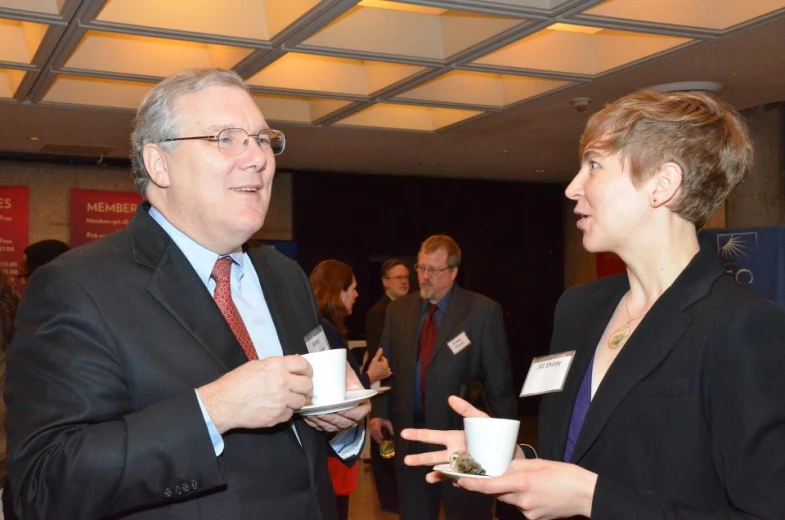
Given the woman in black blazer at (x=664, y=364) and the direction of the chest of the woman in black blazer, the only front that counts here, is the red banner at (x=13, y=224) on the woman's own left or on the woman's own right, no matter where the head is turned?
on the woman's own right

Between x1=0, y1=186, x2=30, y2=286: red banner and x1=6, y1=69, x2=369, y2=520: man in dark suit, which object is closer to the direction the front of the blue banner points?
the man in dark suit

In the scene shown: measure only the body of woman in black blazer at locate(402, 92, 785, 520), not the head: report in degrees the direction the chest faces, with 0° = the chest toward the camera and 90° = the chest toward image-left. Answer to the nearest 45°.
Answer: approximately 45°

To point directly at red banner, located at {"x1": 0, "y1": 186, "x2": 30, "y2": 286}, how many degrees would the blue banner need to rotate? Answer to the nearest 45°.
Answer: approximately 90° to its right

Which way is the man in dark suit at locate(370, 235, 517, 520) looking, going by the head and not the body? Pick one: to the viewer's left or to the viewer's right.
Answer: to the viewer's left

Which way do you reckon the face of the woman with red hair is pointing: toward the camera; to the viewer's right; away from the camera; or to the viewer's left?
to the viewer's right

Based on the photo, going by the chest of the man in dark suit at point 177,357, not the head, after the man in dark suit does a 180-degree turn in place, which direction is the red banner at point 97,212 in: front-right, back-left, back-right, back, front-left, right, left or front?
front-right

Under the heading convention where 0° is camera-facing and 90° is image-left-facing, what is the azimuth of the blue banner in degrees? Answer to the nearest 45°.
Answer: approximately 0°

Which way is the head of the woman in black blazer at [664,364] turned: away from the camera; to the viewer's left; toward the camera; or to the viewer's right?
to the viewer's left

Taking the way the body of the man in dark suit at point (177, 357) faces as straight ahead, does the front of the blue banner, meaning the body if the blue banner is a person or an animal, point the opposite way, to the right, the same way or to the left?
to the right
